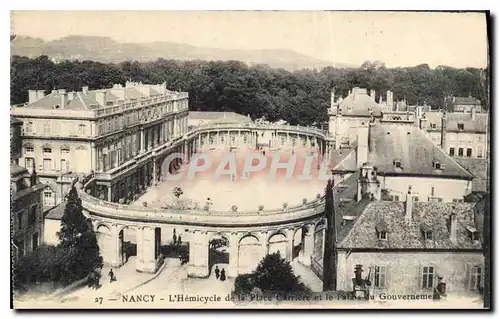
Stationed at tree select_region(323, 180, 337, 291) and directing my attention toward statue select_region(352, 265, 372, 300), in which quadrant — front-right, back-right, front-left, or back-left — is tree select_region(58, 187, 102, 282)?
back-right
